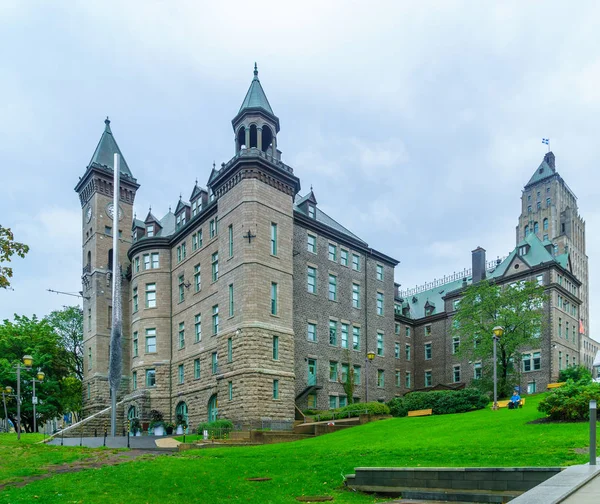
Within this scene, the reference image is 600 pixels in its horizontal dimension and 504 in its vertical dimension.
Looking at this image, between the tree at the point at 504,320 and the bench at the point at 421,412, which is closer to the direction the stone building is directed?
the bench

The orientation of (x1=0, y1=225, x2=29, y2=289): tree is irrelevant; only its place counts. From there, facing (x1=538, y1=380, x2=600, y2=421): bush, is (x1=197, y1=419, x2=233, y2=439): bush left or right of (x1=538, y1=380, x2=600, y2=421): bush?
left

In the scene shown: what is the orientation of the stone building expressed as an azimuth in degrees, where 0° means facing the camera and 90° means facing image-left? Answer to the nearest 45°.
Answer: approximately 45°

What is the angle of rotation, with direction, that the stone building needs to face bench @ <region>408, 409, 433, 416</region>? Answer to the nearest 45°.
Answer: approximately 90° to its left

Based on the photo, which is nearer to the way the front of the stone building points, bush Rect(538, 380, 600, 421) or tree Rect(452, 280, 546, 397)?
the bush

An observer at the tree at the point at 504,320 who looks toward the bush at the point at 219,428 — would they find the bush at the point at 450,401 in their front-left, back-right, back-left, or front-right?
front-left

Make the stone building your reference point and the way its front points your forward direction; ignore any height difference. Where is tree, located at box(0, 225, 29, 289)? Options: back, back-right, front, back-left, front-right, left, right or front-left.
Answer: front-left

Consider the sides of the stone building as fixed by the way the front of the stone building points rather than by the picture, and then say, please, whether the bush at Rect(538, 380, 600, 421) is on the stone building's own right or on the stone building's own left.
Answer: on the stone building's own left

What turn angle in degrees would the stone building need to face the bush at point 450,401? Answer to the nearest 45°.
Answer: approximately 90° to its left

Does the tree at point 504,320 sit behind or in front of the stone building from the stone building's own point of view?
behind

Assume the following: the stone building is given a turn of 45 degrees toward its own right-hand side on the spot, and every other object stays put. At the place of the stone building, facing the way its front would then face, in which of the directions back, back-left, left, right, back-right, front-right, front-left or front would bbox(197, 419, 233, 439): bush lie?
left
